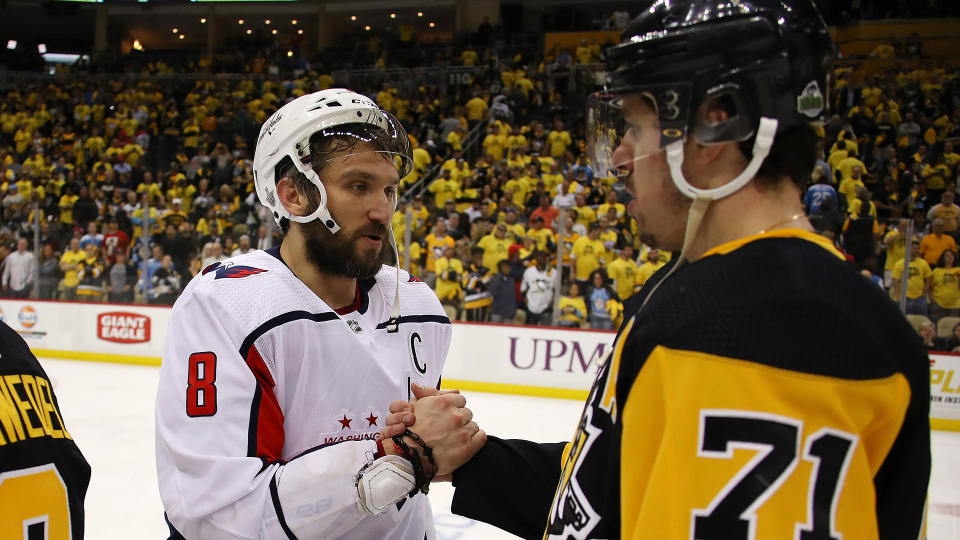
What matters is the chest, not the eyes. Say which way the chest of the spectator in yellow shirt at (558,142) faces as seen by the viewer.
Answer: toward the camera

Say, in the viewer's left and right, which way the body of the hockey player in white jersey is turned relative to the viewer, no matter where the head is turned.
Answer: facing the viewer and to the right of the viewer

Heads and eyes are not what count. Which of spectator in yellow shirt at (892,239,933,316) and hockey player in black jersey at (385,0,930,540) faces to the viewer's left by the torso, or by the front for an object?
the hockey player in black jersey

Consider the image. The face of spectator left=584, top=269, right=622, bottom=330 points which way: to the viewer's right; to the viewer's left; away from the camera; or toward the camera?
toward the camera

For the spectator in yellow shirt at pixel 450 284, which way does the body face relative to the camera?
toward the camera

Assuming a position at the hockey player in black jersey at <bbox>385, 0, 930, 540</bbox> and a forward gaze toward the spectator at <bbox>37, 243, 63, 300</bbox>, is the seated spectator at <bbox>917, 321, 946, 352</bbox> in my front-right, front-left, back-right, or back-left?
front-right

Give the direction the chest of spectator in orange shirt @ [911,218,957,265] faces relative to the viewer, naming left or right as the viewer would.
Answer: facing the viewer

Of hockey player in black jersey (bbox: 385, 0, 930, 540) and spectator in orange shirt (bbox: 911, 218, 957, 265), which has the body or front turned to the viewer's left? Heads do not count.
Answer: the hockey player in black jersey

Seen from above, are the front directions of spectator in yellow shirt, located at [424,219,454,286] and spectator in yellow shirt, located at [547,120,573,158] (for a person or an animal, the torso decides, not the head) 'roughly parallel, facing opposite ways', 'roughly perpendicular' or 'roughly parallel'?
roughly parallel

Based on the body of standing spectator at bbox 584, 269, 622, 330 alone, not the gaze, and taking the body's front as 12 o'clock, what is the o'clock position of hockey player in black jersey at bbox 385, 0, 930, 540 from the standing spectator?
The hockey player in black jersey is roughly at 12 o'clock from the standing spectator.

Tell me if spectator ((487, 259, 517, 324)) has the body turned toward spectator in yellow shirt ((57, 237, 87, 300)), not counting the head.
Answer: no

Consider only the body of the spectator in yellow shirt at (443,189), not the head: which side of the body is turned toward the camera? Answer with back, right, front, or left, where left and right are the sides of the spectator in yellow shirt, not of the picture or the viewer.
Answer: front

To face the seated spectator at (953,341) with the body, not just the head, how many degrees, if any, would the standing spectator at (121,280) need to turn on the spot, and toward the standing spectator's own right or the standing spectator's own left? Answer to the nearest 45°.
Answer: approximately 45° to the standing spectator's own left

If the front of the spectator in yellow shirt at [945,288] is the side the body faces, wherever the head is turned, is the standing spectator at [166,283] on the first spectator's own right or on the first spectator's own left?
on the first spectator's own right

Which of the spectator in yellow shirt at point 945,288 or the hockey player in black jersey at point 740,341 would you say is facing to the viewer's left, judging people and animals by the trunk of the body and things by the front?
the hockey player in black jersey
